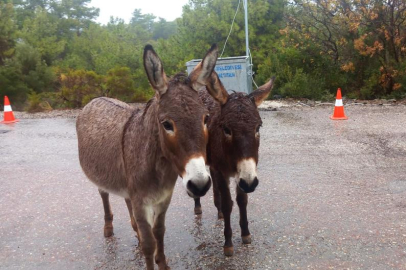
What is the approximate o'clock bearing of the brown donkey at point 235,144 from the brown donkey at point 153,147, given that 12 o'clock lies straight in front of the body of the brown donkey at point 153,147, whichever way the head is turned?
the brown donkey at point 235,144 is roughly at 10 o'clock from the brown donkey at point 153,147.

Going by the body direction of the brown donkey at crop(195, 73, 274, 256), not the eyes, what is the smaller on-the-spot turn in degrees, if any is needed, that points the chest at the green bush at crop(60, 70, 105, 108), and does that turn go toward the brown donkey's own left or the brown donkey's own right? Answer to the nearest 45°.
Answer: approximately 180°

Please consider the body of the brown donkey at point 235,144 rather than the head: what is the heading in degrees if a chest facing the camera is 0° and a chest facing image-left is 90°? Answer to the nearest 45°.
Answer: approximately 315°

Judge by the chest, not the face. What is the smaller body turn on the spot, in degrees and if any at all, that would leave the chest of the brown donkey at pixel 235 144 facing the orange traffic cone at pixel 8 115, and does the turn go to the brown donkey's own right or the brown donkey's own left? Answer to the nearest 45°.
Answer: approximately 180°

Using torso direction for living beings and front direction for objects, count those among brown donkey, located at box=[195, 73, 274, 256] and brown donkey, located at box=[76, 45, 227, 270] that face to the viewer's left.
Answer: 0

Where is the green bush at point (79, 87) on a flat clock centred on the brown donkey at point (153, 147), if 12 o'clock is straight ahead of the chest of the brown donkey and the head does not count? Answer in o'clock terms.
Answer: The green bush is roughly at 7 o'clock from the brown donkey.

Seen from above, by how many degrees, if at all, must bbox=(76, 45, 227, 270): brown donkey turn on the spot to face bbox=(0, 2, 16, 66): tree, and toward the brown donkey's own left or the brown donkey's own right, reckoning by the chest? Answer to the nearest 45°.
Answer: approximately 135° to the brown donkey's own left

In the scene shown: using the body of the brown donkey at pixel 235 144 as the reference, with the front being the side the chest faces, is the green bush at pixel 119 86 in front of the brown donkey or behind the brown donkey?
behind

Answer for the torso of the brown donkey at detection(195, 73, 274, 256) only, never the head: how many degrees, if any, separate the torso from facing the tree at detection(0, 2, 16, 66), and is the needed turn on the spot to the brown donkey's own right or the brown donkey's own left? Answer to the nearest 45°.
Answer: approximately 180°

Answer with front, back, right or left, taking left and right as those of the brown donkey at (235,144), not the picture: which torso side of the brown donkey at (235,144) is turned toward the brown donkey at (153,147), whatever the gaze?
right

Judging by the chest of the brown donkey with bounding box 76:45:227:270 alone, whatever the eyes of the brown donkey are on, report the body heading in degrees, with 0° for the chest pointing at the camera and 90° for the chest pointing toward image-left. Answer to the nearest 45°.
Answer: approximately 315°
